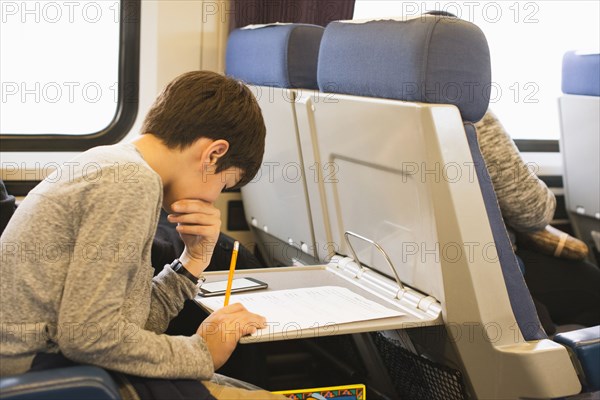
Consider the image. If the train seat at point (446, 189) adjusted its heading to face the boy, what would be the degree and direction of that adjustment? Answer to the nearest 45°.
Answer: approximately 180°

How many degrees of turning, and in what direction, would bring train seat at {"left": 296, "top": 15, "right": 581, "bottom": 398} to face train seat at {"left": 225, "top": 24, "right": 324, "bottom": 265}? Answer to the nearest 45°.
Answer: approximately 90° to its left

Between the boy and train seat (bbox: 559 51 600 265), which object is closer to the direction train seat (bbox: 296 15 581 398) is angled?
the train seat

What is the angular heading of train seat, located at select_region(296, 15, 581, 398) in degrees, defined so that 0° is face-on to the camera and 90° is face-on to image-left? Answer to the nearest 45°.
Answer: approximately 225°
